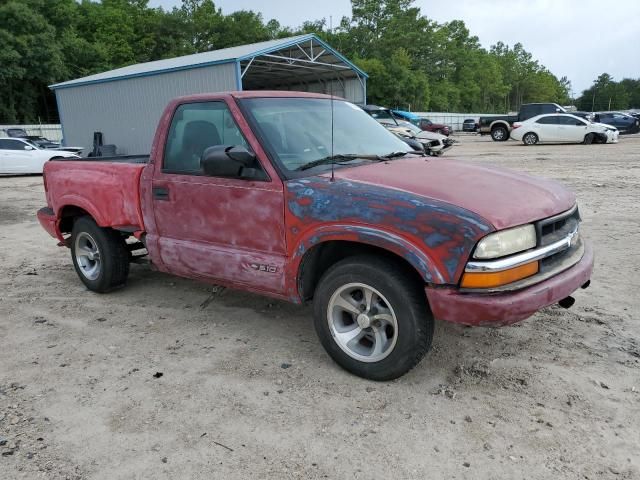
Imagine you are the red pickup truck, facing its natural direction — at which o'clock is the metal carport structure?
The metal carport structure is roughly at 7 o'clock from the red pickup truck.

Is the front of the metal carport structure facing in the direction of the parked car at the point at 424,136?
yes

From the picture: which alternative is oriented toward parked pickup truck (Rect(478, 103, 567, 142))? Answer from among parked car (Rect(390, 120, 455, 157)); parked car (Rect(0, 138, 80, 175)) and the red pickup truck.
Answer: parked car (Rect(0, 138, 80, 175))

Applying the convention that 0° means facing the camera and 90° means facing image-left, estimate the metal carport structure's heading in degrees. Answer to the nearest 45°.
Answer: approximately 315°

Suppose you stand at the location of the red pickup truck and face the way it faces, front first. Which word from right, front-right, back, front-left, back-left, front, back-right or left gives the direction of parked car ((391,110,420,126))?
back-left

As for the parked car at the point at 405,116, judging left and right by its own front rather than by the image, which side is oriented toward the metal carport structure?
back

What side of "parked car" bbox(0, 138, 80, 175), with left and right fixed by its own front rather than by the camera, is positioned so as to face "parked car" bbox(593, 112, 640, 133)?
front

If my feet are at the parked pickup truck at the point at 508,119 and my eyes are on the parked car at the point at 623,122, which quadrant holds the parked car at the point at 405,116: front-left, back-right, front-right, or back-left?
back-left

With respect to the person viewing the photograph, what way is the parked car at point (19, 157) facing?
facing to the right of the viewer

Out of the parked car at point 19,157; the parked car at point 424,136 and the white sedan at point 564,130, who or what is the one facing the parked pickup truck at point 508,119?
the parked car at point 19,157

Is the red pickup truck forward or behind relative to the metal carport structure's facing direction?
forward

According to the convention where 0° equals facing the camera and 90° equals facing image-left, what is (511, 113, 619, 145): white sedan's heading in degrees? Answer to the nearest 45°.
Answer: approximately 270°
